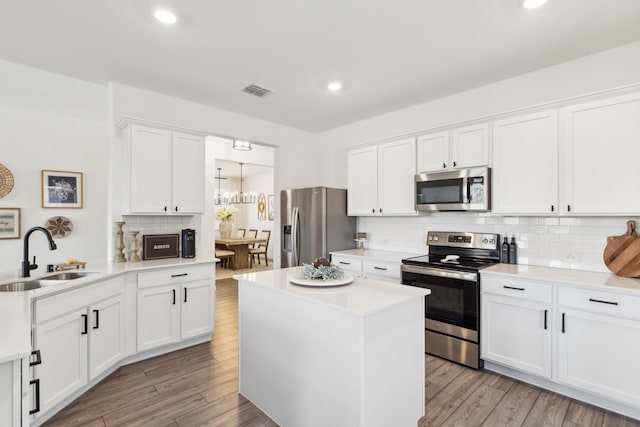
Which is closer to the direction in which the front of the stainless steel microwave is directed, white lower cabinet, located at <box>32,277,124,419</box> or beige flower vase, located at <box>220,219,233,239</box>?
the white lower cabinet

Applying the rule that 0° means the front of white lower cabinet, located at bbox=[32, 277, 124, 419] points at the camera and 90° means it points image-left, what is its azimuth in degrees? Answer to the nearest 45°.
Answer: approximately 315°

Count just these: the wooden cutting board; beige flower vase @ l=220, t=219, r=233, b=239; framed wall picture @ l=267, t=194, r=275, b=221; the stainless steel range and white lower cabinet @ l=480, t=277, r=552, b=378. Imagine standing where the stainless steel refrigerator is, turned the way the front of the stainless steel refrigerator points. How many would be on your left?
3
